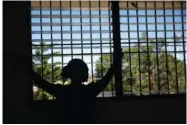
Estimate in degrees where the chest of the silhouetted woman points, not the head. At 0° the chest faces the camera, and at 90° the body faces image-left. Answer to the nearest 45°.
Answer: approximately 180°

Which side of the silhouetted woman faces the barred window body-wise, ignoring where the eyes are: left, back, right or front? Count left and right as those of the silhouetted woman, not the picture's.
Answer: front

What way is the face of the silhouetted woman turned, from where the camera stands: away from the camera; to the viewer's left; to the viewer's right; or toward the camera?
away from the camera
